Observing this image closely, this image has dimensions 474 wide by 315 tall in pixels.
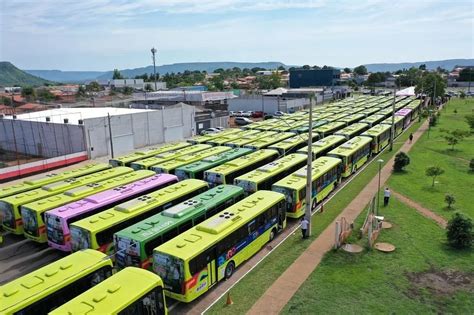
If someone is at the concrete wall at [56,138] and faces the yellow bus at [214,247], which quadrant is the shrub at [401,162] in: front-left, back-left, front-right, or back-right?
front-left

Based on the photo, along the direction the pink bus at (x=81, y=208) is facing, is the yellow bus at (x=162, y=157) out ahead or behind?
behind

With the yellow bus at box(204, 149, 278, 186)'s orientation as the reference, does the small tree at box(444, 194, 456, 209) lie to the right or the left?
on its left

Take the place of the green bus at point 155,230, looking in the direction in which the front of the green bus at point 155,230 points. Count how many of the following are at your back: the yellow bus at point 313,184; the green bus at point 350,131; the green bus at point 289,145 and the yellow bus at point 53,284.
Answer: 3

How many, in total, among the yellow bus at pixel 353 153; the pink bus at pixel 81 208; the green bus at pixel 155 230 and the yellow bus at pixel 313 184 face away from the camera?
0

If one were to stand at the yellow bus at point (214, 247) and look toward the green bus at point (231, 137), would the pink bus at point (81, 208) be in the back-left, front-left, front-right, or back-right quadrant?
front-left

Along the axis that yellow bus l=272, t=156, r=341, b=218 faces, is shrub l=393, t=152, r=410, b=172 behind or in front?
behind

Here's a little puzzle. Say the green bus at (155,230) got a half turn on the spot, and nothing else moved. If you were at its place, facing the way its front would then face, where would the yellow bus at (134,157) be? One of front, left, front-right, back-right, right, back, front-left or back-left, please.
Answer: front-left

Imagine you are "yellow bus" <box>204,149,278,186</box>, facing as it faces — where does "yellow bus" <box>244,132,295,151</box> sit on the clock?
"yellow bus" <box>244,132,295,151</box> is roughly at 5 o'clock from "yellow bus" <box>204,149,278,186</box>.

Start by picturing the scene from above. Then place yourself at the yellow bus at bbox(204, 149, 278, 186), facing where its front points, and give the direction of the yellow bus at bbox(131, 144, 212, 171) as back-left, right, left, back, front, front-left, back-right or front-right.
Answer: right

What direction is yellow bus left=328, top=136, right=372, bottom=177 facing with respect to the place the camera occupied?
facing the viewer and to the left of the viewer

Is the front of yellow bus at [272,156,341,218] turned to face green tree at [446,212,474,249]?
no

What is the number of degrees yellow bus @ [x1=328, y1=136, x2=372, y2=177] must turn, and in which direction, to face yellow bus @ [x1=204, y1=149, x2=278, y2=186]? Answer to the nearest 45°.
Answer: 0° — it already faces it

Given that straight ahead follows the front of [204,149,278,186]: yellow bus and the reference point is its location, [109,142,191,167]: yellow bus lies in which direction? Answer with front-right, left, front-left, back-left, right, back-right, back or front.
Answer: right

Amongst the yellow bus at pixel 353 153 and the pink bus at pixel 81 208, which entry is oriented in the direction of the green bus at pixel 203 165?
the yellow bus

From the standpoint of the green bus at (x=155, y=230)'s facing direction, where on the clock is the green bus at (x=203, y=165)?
the green bus at (x=203, y=165) is roughly at 5 o'clock from the green bus at (x=155, y=230).

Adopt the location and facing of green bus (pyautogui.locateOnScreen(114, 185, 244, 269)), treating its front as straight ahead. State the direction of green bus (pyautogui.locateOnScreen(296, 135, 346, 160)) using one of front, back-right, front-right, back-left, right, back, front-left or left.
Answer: back

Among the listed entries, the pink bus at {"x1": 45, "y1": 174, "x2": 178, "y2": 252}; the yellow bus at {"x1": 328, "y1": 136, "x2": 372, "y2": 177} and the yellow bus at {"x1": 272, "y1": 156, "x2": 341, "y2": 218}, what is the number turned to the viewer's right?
0

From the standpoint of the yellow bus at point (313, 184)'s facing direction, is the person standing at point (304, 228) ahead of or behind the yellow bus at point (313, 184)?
ahead

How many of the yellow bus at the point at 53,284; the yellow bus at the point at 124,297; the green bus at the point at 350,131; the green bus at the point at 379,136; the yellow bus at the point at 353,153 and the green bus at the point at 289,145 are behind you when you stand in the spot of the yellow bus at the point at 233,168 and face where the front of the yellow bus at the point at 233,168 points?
4

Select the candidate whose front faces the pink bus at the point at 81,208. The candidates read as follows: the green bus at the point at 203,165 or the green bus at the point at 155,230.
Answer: the green bus at the point at 203,165
